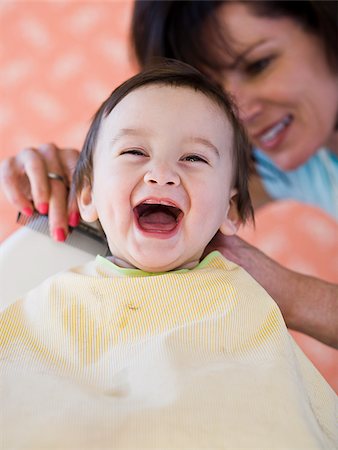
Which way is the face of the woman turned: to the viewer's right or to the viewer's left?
to the viewer's left

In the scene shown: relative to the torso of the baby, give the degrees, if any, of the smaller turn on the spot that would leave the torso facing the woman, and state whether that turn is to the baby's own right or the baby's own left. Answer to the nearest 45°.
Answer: approximately 180°

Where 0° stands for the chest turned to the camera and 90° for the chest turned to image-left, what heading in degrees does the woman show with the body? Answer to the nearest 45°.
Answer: approximately 45°

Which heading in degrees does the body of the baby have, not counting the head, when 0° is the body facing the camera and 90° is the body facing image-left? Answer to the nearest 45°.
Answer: approximately 0°
